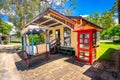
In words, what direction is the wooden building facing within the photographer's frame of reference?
facing the viewer and to the left of the viewer

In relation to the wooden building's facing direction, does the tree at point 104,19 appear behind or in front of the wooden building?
behind

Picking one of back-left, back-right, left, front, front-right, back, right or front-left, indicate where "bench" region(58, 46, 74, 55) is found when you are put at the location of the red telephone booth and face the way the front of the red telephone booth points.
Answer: right

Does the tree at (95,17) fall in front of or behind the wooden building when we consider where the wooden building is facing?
behind

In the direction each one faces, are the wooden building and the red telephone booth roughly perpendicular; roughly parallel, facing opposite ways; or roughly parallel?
roughly parallel

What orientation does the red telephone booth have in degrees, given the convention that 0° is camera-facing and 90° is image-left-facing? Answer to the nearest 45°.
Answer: approximately 45°
